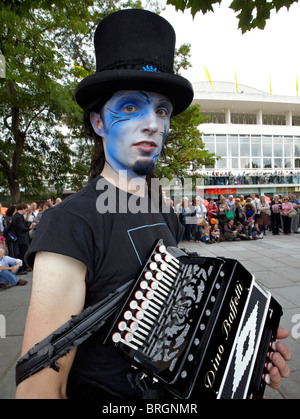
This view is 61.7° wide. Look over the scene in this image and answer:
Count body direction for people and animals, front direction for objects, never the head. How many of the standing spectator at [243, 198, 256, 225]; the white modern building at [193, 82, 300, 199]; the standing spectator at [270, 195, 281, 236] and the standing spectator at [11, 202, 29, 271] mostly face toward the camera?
3

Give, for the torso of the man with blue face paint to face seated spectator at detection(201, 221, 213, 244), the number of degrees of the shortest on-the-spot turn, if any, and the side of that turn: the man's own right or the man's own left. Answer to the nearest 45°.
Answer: approximately 135° to the man's own left

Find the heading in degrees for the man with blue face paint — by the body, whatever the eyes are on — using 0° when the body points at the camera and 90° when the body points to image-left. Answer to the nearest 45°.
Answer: approximately 315°

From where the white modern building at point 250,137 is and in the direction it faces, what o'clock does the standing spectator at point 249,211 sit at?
The standing spectator is roughly at 12 o'clock from the white modern building.
